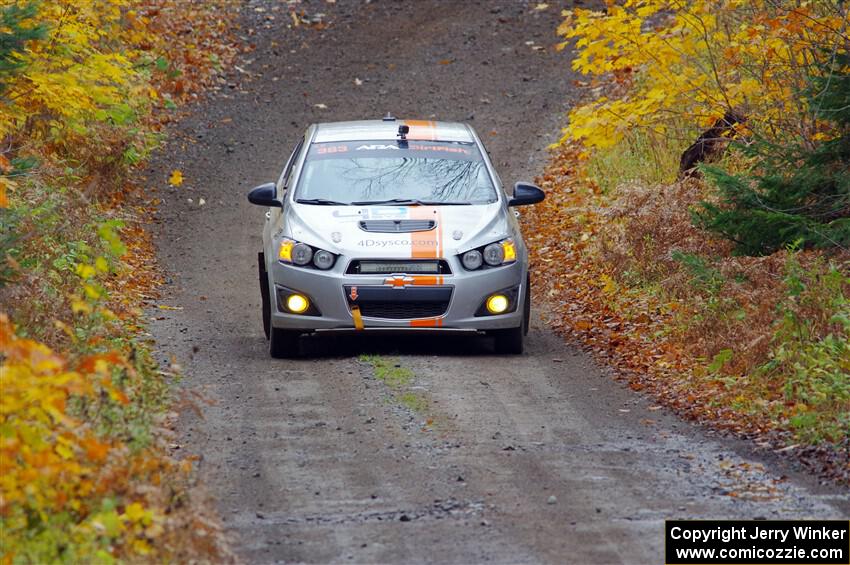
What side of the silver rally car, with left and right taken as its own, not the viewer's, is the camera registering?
front

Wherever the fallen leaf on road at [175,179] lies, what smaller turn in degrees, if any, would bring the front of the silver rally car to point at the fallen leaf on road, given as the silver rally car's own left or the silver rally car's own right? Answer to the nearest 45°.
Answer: approximately 180°
